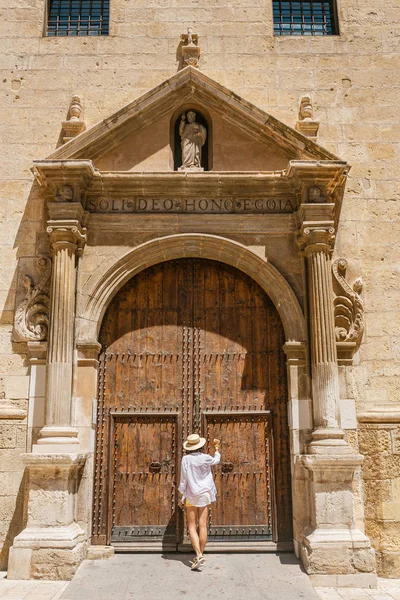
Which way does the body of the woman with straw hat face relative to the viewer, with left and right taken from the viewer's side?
facing away from the viewer

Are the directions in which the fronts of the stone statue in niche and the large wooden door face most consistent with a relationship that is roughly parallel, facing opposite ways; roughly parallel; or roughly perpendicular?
roughly parallel

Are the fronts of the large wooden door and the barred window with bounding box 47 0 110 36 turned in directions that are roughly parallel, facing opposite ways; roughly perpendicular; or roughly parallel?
roughly parallel

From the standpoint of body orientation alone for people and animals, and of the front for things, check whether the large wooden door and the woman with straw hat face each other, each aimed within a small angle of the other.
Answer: yes

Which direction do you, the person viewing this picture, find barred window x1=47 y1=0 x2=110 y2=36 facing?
facing the viewer

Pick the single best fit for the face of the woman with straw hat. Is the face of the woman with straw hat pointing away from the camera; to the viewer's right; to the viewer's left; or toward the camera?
away from the camera

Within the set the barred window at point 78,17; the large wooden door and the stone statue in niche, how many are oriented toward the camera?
3

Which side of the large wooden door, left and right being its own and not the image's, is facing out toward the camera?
front

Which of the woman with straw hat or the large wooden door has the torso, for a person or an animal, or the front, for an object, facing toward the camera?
the large wooden door

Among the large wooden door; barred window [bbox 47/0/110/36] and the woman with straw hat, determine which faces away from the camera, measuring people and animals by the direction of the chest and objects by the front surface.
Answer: the woman with straw hat

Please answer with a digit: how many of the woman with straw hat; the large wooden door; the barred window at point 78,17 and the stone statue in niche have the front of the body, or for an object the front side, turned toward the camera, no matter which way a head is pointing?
3

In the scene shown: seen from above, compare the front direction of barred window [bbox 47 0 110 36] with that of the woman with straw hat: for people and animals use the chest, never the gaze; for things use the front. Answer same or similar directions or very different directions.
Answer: very different directions
